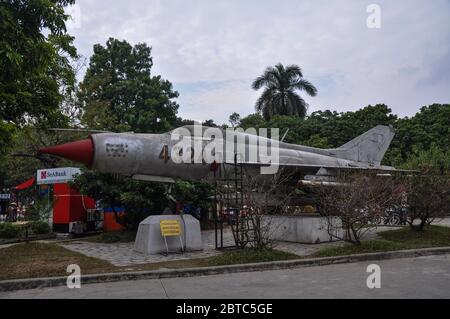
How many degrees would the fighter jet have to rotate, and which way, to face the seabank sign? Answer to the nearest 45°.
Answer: approximately 45° to its right

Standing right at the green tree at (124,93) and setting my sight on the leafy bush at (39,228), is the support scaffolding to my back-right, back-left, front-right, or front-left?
front-left

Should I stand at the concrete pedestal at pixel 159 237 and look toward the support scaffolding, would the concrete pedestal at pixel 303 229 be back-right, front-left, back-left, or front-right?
front-left

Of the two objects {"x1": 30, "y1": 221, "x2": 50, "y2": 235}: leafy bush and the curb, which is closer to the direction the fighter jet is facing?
the leafy bush

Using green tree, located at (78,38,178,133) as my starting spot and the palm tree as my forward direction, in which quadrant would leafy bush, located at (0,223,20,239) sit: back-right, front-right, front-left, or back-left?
back-right

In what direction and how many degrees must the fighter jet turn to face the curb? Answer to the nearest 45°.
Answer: approximately 90° to its left

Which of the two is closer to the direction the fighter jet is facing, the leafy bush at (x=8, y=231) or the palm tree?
the leafy bush

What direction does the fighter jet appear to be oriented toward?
to the viewer's left

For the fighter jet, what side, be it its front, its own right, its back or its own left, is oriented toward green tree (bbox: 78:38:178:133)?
right

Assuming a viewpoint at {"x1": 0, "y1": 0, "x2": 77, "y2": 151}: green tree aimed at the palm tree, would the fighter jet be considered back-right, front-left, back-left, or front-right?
front-right

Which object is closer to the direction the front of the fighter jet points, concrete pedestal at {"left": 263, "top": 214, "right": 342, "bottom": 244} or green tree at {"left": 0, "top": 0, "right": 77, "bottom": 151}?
the green tree

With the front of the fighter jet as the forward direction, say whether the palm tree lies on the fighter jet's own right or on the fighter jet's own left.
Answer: on the fighter jet's own right
